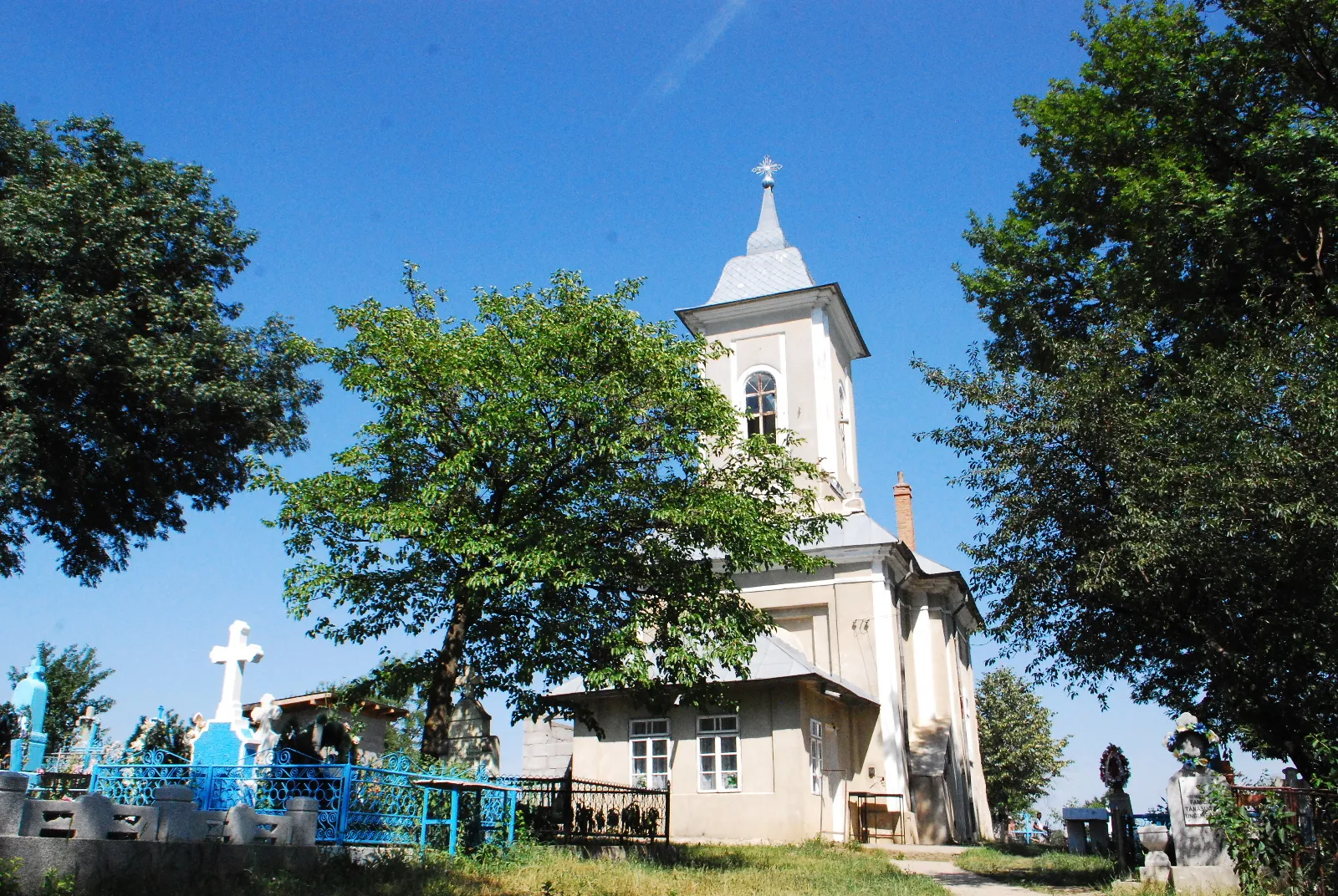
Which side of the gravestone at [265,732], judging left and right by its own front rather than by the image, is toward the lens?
front

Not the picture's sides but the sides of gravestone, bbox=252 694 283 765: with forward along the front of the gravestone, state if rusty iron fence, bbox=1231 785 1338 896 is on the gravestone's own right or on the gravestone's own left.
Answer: on the gravestone's own left

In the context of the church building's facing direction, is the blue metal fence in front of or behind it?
in front

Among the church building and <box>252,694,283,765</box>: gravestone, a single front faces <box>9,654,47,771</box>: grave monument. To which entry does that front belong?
the church building

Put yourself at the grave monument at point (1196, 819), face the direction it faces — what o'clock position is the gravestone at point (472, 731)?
The gravestone is roughly at 3 o'clock from the grave monument.

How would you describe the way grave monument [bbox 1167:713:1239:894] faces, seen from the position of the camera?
facing the viewer

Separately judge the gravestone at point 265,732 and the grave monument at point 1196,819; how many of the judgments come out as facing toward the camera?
2

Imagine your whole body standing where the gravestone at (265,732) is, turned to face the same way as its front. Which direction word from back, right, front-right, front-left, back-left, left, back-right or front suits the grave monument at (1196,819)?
front-left

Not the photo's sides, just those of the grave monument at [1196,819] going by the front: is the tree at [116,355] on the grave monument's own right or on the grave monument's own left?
on the grave monument's own right
